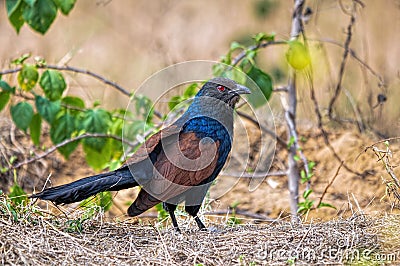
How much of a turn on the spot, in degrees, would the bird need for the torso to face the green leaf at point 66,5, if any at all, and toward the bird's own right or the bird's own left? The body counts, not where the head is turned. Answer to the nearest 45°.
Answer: approximately 135° to the bird's own left

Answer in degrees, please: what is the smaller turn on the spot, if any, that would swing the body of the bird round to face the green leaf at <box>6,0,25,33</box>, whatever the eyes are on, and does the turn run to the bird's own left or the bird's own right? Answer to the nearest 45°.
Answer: approximately 135° to the bird's own left

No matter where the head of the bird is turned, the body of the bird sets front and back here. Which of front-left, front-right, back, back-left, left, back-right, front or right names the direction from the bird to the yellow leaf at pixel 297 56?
front-left

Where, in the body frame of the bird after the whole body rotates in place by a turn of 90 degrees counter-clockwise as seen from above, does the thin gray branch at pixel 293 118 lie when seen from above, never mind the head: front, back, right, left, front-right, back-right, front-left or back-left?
front-right

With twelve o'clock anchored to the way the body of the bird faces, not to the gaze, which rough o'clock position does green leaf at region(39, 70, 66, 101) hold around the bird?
The green leaf is roughly at 8 o'clock from the bird.

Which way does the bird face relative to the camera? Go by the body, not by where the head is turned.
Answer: to the viewer's right

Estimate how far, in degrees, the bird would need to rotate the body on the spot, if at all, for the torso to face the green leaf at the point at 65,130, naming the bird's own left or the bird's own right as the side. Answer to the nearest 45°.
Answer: approximately 135° to the bird's own left

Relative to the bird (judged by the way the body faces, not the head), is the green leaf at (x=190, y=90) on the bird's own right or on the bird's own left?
on the bird's own left

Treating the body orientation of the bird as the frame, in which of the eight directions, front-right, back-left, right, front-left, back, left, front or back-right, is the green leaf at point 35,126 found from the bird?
back-left
